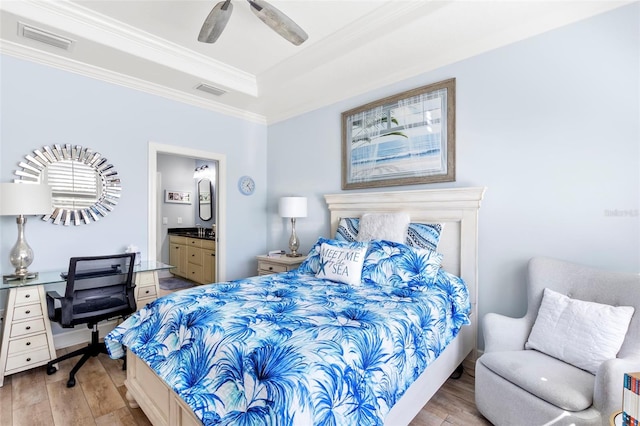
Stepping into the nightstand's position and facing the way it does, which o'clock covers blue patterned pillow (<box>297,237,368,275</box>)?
The blue patterned pillow is roughly at 10 o'clock from the nightstand.

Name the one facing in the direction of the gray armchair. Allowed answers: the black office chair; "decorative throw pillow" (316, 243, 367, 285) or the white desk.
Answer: the white desk

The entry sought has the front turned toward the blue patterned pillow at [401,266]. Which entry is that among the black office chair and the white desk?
the white desk

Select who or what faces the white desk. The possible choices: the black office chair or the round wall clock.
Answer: the black office chair

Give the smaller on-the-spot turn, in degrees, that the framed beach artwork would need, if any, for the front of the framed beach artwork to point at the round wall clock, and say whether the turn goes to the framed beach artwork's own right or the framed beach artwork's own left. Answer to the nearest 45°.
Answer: approximately 45° to the framed beach artwork's own right

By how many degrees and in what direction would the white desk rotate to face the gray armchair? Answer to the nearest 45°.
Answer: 0° — it already faces it

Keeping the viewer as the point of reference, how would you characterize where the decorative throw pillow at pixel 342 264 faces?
facing the viewer and to the left of the viewer

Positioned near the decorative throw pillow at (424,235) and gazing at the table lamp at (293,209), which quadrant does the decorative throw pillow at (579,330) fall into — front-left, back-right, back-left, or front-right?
back-left

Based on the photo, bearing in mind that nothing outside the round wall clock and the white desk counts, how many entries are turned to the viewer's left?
0
